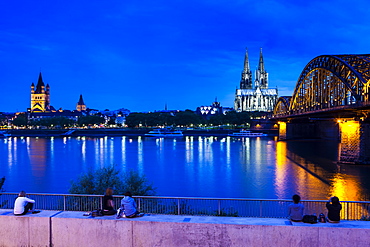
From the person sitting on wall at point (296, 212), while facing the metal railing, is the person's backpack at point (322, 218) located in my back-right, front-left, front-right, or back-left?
back-right

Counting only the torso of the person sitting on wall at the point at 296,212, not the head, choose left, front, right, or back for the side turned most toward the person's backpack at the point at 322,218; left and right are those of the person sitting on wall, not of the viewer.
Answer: right

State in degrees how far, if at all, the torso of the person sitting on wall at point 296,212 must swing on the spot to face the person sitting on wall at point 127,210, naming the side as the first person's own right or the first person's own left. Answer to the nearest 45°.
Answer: approximately 90° to the first person's own left

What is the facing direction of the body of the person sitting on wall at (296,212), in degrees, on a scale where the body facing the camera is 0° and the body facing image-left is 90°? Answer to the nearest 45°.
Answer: approximately 180°
